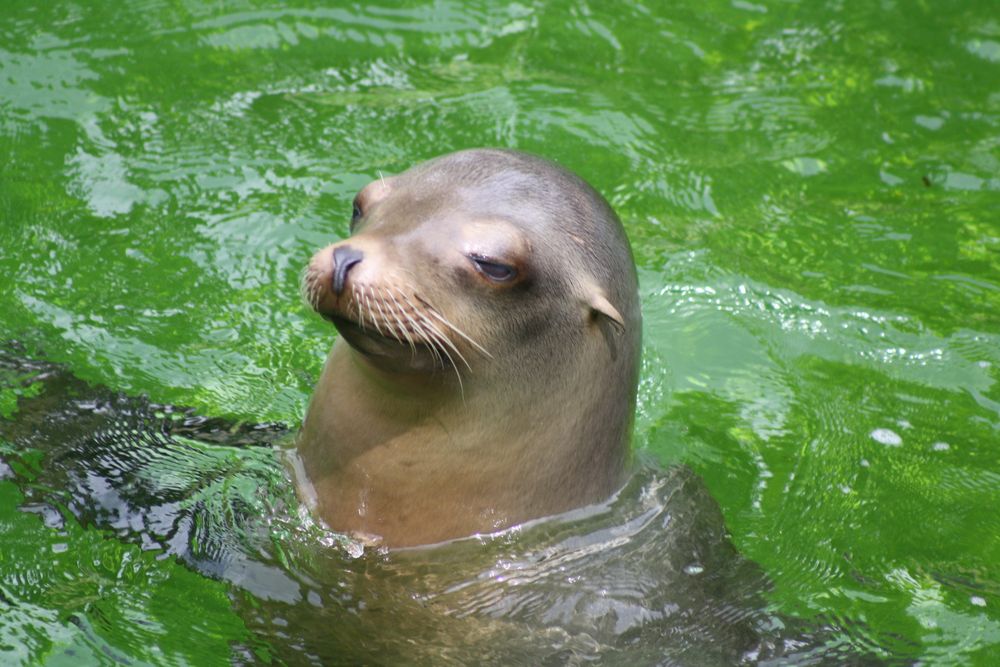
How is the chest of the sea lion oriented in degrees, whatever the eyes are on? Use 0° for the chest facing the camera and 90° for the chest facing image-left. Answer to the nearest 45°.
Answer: approximately 45°

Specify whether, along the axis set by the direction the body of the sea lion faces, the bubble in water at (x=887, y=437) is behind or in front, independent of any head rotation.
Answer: behind
